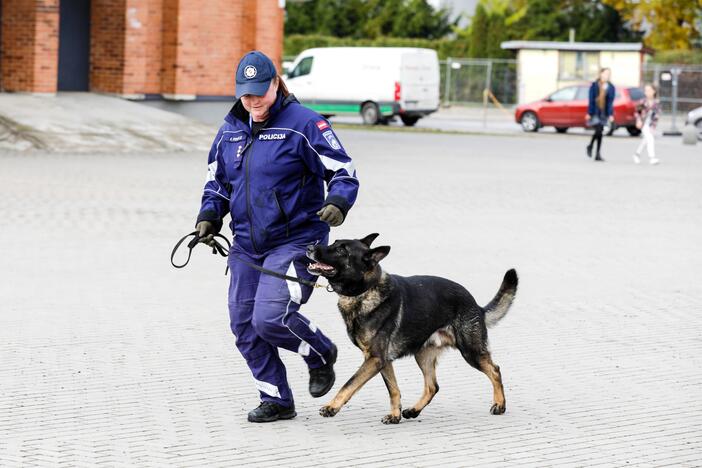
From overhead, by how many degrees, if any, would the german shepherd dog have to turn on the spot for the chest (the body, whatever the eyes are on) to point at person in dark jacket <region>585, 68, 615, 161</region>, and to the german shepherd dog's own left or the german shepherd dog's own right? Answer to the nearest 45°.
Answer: approximately 90° to the german shepherd dog's own right

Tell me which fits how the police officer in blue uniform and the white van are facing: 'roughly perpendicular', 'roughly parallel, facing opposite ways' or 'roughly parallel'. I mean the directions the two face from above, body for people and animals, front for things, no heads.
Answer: roughly perpendicular

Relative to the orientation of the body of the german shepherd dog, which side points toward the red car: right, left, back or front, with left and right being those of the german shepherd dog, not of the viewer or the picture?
right

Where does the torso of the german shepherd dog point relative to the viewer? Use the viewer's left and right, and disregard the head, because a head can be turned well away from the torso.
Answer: facing to the left of the viewer

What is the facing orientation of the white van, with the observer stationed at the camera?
facing away from the viewer and to the left of the viewer

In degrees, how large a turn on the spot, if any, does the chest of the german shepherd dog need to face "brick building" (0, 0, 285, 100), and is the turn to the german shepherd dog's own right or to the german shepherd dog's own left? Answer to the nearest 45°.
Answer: approximately 90° to the german shepherd dog's own right

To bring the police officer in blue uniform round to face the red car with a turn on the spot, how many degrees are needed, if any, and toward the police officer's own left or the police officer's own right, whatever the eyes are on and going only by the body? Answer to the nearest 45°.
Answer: approximately 135° to the police officer's own right

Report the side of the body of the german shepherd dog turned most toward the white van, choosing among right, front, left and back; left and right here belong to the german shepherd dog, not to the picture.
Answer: right

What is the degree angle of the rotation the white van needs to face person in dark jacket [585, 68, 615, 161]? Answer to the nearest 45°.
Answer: approximately 135° to its left
